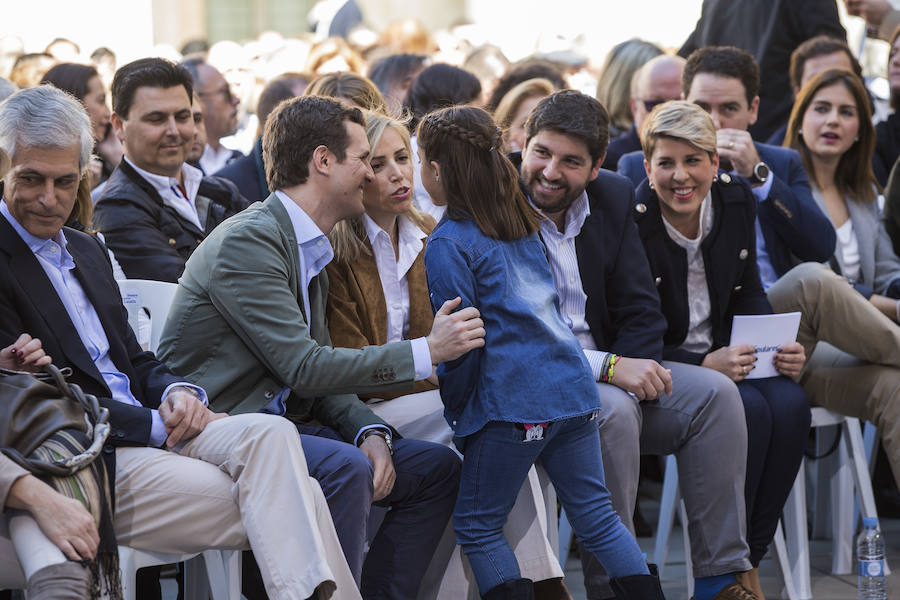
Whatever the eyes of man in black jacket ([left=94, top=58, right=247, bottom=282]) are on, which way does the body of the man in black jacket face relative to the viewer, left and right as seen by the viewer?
facing the viewer and to the right of the viewer

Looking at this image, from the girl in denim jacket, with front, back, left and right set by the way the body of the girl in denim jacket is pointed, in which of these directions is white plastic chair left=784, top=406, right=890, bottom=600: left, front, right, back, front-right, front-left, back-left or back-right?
right

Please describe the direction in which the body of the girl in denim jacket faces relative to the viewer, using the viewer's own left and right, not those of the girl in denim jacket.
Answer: facing away from the viewer and to the left of the viewer

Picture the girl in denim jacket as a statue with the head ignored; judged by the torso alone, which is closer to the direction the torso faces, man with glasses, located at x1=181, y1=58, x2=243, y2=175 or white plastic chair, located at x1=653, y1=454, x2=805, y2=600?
the man with glasses

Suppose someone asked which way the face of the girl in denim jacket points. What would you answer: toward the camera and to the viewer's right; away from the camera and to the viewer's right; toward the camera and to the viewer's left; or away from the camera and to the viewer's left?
away from the camera and to the viewer's left

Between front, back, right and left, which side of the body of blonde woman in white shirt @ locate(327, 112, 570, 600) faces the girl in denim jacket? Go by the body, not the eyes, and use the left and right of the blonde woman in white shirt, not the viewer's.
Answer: front

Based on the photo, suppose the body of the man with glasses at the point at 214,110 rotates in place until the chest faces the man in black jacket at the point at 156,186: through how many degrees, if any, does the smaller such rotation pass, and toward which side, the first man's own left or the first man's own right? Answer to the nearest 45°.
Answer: approximately 90° to the first man's own right

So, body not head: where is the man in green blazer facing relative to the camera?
to the viewer's right
